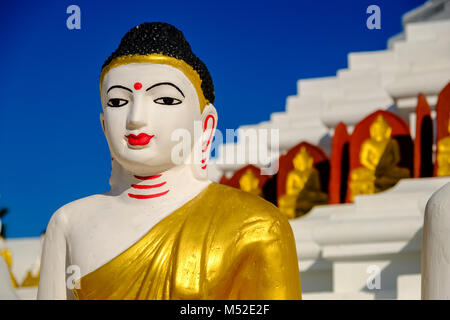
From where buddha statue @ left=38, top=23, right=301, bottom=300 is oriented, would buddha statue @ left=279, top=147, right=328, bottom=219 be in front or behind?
behind

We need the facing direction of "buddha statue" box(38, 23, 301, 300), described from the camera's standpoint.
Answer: facing the viewer and to the left of the viewer

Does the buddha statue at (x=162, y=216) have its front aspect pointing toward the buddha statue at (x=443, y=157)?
no

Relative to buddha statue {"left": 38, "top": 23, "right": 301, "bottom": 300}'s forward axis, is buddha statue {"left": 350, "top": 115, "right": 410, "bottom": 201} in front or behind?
behind

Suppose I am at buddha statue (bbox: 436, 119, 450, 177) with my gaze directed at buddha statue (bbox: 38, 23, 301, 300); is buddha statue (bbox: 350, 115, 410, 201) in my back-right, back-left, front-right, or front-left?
back-right

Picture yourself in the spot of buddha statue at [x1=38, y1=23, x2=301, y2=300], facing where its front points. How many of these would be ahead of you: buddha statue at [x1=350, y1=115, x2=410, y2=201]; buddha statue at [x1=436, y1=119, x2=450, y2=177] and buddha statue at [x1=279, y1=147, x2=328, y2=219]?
0
